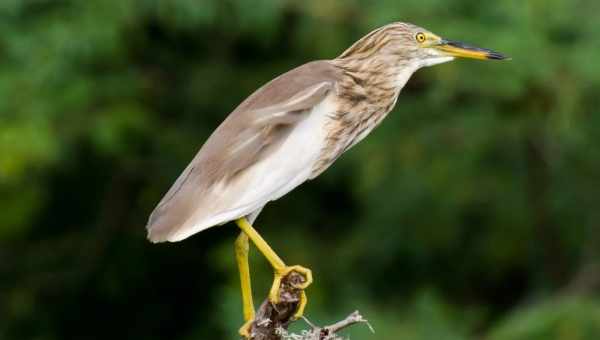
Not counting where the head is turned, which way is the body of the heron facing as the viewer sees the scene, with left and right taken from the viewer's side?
facing to the right of the viewer
